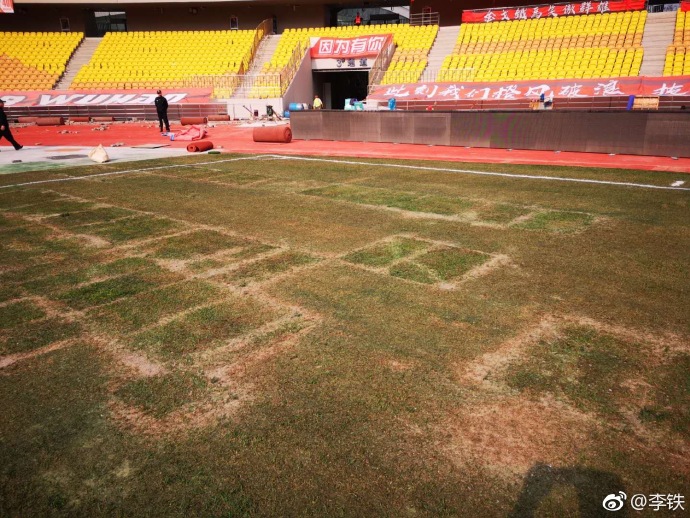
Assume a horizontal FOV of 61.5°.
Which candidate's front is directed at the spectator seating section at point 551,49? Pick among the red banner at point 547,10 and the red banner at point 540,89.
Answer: the red banner at point 547,10

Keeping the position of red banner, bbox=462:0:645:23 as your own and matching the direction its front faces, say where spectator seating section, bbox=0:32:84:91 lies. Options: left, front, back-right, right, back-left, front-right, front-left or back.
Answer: right

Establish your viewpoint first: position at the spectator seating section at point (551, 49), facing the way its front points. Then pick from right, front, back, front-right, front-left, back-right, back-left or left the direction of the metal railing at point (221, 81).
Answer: right

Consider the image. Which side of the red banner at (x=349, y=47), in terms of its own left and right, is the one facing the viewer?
front

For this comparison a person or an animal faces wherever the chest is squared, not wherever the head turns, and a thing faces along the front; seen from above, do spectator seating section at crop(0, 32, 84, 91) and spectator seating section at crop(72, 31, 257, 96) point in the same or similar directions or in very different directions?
same or similar directions

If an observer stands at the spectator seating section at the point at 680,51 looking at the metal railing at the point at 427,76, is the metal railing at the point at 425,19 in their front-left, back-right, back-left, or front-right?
front-right

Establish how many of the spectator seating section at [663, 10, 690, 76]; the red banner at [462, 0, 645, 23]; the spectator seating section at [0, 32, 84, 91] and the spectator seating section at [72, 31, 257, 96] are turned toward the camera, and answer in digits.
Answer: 4

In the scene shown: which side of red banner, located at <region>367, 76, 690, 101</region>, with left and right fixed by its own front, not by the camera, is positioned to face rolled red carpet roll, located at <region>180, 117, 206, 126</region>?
right

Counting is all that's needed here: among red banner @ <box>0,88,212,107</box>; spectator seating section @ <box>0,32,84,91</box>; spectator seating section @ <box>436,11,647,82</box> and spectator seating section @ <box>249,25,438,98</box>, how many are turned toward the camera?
4

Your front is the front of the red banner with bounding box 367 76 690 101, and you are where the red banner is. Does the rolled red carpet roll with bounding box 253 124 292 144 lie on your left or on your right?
on your right

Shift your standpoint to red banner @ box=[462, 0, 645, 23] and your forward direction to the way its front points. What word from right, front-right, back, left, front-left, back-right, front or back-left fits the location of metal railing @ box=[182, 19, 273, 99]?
right

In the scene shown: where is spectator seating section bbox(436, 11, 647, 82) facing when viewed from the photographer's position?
facing the viewer

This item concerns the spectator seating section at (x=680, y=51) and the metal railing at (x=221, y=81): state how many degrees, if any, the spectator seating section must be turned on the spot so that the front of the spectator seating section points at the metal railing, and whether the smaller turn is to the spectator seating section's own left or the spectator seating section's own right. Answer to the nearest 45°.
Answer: approximately 90° to the spectator seating section's own right

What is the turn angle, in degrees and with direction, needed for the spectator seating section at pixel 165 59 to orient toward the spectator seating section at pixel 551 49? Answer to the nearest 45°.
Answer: approximately 45° to its left

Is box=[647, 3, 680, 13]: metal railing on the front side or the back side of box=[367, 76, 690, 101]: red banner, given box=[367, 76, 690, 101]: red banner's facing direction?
on the back side

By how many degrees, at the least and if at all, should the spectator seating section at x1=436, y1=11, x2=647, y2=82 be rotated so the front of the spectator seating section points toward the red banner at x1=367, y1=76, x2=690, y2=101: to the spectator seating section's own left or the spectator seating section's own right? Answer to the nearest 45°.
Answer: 0° — it already faces it

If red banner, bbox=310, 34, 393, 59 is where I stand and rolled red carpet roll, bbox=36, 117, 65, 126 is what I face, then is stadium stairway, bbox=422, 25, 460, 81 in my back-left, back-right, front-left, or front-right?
back-left
